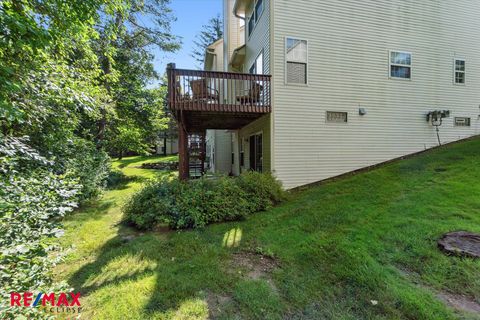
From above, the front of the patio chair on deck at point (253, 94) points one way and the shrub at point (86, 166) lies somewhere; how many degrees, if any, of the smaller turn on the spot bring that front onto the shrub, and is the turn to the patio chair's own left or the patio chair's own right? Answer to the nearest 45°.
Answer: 0° — it already faces it

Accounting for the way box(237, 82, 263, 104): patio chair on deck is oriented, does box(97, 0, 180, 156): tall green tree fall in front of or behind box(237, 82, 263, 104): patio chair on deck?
in front

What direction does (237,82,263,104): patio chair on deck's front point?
to the viewer's left

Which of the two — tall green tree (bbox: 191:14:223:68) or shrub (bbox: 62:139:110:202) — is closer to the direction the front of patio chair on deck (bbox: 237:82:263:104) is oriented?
the shrub

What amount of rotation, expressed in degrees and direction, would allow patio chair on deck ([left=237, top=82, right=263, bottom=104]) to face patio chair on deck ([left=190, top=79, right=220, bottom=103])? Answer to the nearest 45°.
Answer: approximately 45° to its left

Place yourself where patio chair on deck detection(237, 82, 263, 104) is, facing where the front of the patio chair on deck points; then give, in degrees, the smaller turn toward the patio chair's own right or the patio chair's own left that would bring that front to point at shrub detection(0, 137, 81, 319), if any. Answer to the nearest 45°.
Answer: approximately 45° to the patio chair's own left
